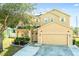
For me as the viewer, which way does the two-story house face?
facing the viewer
